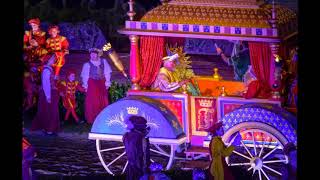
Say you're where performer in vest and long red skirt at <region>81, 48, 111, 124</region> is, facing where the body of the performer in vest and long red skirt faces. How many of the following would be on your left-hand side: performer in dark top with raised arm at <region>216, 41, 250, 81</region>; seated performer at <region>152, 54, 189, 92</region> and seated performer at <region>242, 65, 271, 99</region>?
3

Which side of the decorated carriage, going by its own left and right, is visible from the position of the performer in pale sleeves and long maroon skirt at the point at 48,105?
front

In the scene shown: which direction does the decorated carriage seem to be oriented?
to the viewer's left

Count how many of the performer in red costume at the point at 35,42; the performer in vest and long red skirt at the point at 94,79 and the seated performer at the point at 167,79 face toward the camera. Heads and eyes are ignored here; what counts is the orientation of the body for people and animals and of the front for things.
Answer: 2

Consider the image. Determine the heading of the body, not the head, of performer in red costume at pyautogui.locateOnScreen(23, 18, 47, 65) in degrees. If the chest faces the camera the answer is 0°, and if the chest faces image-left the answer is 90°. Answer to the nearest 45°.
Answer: approximately 0°

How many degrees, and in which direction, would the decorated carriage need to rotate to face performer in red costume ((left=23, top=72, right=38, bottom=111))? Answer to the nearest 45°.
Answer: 0° — it already faces them

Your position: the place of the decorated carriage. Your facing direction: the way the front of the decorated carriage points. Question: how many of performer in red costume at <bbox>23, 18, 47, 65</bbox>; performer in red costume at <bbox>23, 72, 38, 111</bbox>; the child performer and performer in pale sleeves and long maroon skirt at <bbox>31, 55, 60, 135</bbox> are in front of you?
4

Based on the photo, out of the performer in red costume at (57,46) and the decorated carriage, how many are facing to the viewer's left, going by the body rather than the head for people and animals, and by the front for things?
1
